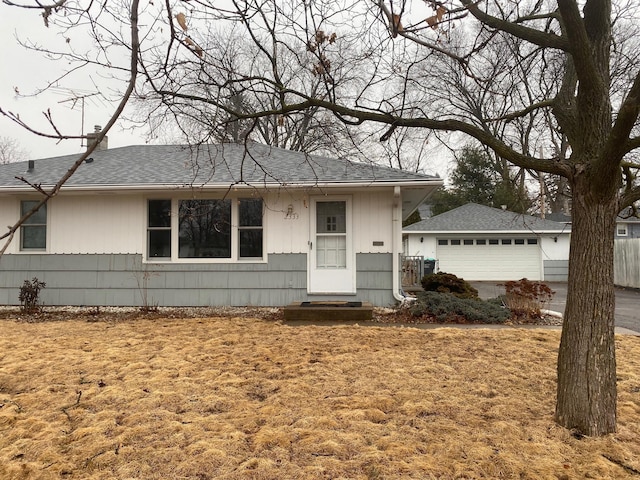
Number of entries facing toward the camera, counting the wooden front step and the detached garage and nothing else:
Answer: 2

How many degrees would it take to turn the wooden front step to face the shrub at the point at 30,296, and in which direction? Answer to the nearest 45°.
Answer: approximately 90° to its right

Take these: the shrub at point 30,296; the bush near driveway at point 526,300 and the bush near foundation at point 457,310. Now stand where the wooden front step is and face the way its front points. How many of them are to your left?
2

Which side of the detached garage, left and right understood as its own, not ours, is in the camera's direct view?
front

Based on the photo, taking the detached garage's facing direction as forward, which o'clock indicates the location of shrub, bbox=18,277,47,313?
The shrub is roughly at 1 o'clock from the detached garage.

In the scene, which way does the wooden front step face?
toward the camera

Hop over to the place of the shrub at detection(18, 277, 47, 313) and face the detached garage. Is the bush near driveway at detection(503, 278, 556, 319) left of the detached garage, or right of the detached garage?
right

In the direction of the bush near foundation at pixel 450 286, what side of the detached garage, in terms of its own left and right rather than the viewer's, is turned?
front

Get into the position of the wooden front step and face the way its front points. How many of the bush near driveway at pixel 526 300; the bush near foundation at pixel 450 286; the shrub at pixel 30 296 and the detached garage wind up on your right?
1
